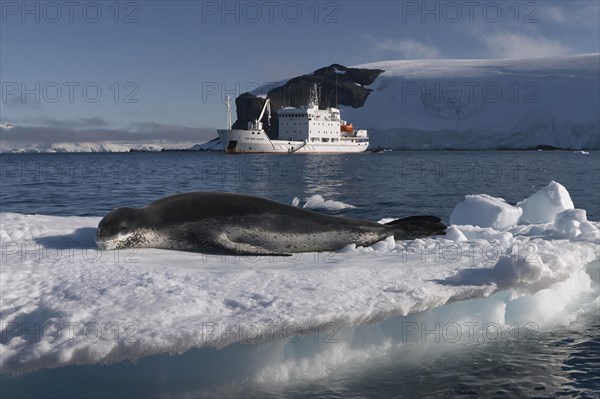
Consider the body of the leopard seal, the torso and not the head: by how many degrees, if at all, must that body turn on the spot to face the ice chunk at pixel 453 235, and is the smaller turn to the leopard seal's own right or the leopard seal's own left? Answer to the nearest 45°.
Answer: approximately 180°

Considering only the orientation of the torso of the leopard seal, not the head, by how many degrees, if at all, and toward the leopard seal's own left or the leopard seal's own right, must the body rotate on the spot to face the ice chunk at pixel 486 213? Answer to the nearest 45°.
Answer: approximately 135° to the leopard seal's own right

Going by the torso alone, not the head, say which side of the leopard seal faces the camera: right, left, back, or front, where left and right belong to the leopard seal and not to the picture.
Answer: left
